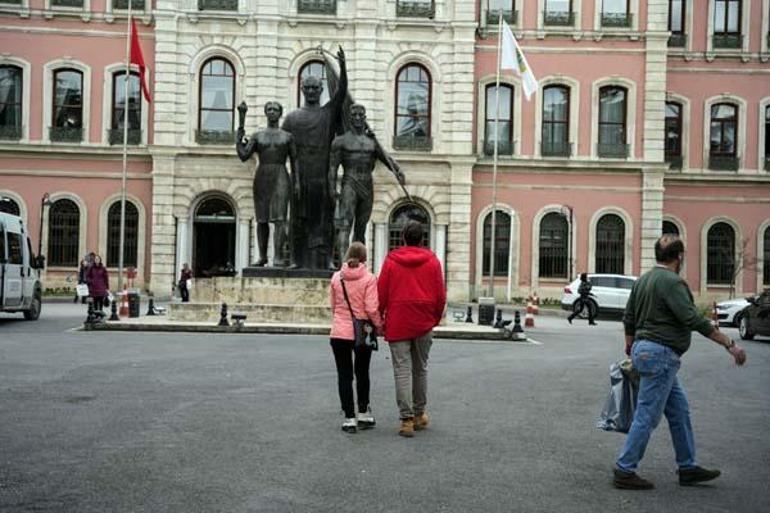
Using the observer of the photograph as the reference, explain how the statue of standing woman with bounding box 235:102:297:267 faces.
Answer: facing the viewer

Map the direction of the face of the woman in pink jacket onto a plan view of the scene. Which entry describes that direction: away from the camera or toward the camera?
away from the camera

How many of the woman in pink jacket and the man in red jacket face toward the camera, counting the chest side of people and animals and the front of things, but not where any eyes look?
0

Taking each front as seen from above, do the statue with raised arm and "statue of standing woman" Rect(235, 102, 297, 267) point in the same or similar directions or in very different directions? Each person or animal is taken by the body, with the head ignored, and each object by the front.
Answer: same or similar directions

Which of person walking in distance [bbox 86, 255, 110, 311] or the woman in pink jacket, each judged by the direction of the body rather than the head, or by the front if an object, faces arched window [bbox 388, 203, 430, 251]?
the woman in pink jacket

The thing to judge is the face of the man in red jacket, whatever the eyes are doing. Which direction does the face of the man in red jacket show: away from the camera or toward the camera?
away from the camera

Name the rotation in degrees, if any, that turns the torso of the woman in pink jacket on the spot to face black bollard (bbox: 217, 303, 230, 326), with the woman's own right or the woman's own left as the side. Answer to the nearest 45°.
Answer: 0° — they already face it

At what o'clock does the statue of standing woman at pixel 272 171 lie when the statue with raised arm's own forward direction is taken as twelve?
The statue of standing woman is roughly at 2 o'clock from the statue with raised arm.

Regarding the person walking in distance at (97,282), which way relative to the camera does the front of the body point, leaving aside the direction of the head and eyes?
toward the camera

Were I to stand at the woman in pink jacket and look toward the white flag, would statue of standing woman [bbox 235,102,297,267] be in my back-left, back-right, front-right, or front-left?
front-left

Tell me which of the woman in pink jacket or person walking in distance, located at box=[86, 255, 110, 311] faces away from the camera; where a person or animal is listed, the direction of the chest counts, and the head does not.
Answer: the woman in pink jacket

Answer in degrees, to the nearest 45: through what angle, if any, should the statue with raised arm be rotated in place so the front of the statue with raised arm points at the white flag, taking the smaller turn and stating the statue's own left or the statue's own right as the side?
approximately 135° to the statue's own left

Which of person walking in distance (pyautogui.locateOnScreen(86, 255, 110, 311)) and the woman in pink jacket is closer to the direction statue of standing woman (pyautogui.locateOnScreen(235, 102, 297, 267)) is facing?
the woman in pink jacket

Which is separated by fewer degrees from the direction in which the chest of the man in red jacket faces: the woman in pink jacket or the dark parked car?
the dark parked car

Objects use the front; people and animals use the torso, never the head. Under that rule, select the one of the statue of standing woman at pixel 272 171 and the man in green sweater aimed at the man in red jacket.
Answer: the statue of standing woman

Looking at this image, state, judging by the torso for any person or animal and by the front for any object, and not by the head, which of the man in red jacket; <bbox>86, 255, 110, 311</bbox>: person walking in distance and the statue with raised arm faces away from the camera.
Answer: the man in red jacket

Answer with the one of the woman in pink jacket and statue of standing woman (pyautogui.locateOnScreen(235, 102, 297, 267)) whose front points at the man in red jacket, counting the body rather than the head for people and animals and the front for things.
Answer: the statue of standing woman

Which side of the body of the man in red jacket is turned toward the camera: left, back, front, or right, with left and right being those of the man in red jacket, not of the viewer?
back
